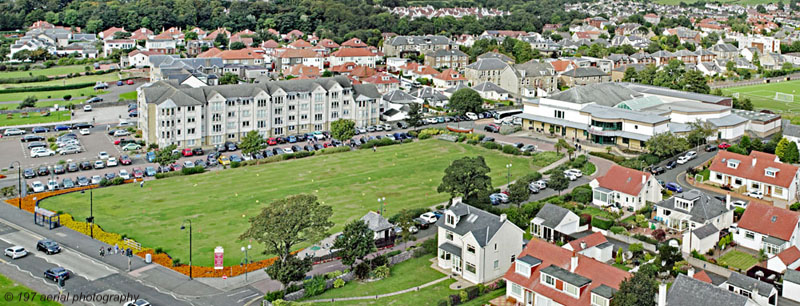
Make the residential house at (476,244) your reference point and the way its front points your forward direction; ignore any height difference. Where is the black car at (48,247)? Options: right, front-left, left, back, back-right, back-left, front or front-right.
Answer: front-right

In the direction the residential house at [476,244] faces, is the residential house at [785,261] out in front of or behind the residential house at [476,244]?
behind

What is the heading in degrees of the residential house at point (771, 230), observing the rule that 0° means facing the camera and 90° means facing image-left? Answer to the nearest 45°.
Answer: approximately 45°

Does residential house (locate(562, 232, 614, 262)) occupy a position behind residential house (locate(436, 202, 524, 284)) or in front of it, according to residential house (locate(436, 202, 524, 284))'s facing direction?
behind

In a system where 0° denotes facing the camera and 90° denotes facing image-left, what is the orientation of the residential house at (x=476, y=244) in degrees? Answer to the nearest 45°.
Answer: approximately 45°

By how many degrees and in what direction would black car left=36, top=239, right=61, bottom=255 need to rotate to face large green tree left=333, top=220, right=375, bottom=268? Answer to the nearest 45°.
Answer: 0° — it already faces it

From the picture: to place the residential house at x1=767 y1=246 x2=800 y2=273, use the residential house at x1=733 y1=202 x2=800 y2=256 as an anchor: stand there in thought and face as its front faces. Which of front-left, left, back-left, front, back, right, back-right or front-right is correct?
front-left

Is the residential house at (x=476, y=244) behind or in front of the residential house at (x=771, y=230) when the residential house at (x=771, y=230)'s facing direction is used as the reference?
in front

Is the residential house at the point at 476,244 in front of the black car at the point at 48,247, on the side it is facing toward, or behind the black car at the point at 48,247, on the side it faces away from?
in front
